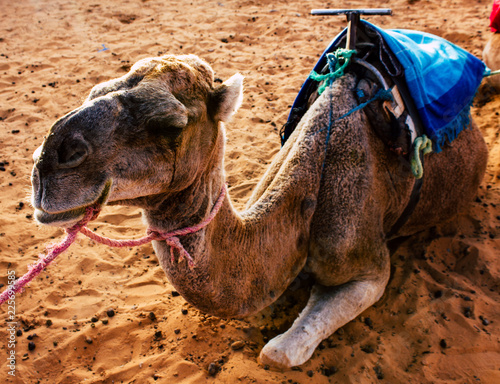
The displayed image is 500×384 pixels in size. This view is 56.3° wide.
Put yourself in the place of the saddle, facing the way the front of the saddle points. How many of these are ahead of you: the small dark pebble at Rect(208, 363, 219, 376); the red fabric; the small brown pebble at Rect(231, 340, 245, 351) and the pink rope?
3

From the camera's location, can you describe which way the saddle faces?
facing the viewer and to the left of the viewer

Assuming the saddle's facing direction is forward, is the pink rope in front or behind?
in front

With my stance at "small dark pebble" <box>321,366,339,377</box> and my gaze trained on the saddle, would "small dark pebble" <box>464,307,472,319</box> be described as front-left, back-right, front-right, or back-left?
front-right

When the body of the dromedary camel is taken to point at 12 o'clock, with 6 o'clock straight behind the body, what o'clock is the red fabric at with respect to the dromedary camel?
The red fabric is roughly at 6 o'clock from the dromedary camel.
